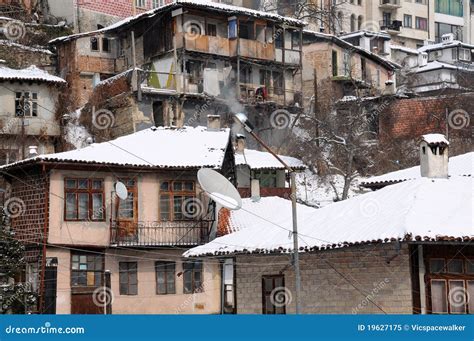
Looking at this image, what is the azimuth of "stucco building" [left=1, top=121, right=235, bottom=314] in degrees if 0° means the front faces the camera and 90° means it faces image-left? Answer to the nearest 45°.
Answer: approximately 0°

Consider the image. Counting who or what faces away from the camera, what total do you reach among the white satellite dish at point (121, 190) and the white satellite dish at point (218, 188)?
0

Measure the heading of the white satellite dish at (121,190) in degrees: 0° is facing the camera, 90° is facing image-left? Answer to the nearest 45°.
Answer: approximately 315°
